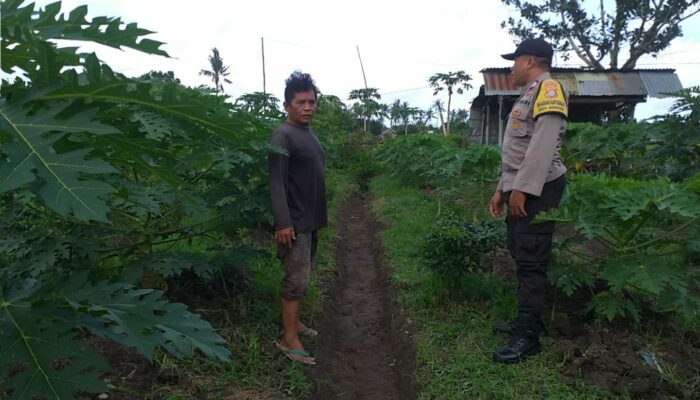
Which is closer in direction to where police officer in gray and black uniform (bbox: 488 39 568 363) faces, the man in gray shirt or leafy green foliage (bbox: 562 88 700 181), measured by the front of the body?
the man in gray shirt

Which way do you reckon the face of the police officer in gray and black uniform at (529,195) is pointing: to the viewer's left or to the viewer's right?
to the viewer's left

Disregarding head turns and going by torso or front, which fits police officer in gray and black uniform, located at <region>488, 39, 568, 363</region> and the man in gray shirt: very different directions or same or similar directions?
very different directions

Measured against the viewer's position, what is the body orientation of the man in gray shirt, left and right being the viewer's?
facing the viewer and to the right of the viewer

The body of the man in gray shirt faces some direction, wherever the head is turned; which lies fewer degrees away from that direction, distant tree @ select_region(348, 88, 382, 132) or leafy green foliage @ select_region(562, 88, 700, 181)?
the leafy green foliage

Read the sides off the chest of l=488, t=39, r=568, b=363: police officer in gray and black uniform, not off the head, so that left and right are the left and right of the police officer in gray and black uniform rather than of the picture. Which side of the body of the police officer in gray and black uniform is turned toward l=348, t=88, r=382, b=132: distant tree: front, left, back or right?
right

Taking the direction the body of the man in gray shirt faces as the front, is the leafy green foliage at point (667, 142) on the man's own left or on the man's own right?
on the man's own left

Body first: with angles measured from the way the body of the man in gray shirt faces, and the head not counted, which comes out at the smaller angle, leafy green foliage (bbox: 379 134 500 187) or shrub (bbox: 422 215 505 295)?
the shrub

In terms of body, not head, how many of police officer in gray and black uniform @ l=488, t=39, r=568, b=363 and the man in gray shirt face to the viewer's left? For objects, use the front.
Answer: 1

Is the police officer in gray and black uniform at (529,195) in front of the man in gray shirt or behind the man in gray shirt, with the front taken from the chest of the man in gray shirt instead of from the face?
in front

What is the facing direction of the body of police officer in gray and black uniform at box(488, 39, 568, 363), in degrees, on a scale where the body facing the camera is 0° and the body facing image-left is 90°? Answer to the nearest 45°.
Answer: approximately 90°
